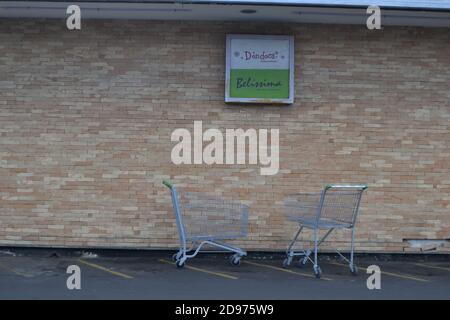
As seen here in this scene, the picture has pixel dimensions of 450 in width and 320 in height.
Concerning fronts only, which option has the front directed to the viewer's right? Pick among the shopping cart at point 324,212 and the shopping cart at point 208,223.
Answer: the shopping cart at point 208,223

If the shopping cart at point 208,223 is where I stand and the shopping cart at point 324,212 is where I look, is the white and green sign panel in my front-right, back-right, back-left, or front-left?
front-left

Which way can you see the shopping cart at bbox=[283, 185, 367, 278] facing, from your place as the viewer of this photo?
facing away from the viewer and to the left of the viewer

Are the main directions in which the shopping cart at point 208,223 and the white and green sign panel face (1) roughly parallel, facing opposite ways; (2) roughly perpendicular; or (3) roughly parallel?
roughly perpendicular

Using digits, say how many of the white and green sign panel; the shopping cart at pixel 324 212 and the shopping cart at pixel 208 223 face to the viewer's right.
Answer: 1

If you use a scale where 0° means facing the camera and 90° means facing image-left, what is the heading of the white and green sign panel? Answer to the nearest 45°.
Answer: approximately 0°

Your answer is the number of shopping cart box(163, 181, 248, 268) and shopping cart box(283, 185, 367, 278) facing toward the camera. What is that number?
0

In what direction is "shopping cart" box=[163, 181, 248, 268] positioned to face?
to the viewer's right

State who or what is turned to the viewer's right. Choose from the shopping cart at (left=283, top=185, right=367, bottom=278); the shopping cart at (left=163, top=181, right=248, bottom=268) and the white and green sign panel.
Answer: the shopping cart at (left=163, top=181, right=248, bottom=268)

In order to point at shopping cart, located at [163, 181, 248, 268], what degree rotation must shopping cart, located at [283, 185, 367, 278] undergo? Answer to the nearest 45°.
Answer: approximately 45° to its left

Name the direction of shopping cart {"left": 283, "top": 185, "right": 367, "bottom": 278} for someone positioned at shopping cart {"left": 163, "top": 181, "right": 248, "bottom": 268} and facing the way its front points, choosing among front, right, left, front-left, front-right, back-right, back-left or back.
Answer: front
